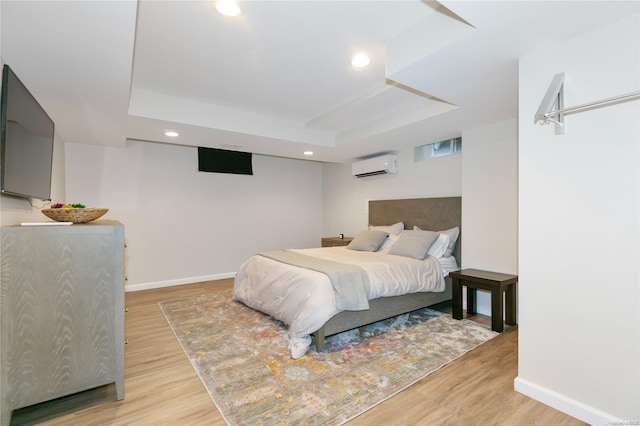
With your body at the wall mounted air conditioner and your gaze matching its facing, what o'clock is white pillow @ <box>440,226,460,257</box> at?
The white pillow is roughly at 9 o'clock from the wall mounted air conditioner.

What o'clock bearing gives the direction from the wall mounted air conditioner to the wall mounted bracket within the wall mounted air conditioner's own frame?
The wall mounted bracket is roughly at 10 o'clock from the wall mounted air conditioner.

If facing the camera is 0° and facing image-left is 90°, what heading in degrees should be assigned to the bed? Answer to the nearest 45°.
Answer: approximately 45°

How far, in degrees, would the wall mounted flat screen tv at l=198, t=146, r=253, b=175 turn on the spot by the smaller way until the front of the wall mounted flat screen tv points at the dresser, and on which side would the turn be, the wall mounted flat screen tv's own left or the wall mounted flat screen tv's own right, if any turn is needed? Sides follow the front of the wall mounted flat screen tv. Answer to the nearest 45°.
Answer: approximately 45° to the wall mounted flat screen tv's own right

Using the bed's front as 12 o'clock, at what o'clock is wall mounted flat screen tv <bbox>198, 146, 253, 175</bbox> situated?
The wall mounted flat screen tv is roughly at 3 o'clock from the bed.

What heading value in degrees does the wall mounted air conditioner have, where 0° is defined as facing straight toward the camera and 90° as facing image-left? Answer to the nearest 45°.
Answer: approximately 45°

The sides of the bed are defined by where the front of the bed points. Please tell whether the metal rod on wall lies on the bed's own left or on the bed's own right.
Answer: on the bed's own left

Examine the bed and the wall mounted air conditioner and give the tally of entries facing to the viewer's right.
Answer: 0

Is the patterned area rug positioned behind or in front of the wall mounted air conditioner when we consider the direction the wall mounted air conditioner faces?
in front

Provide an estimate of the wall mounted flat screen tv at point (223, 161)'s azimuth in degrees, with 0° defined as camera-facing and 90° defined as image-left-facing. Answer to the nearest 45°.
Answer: approximately 315°

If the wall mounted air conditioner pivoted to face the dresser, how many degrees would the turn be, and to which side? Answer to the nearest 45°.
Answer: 0° — it already faces it

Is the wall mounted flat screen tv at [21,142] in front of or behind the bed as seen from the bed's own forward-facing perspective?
in front
